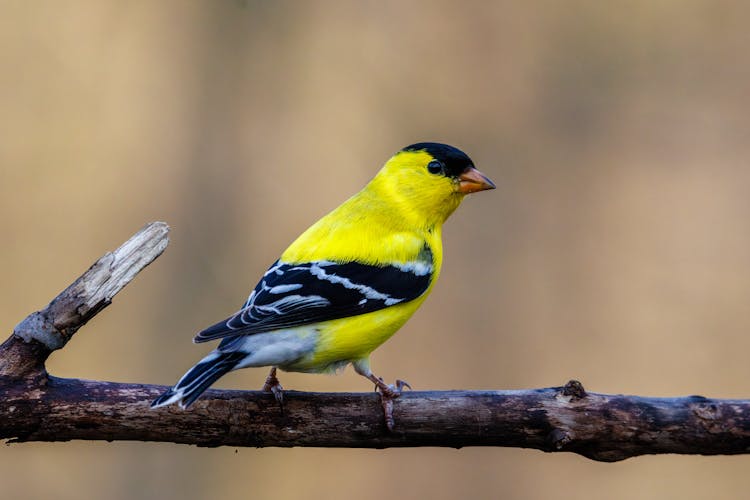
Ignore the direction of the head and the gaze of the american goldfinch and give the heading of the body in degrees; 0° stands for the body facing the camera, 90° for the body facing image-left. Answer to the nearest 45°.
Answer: approximately 270°
